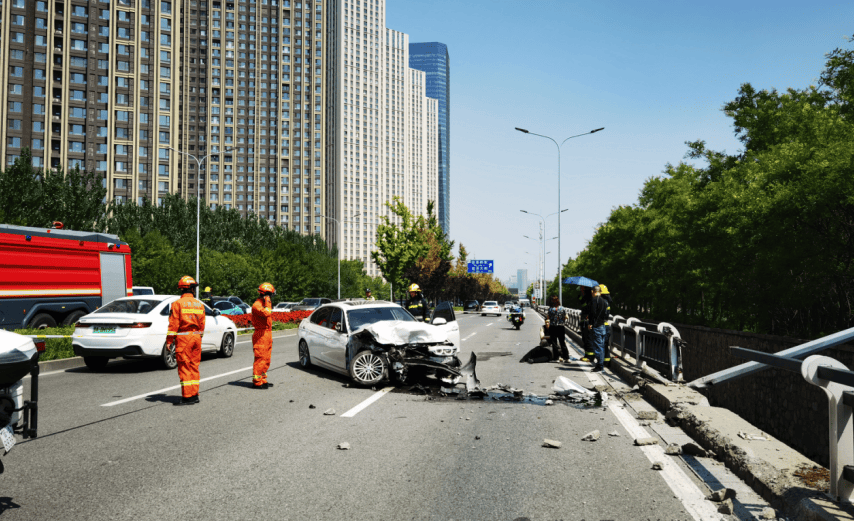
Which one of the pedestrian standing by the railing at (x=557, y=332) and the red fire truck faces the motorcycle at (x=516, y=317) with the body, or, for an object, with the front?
the pedestrian standing by the railing

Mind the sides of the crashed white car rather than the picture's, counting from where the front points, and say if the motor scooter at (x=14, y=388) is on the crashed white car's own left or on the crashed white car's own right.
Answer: on the crashed white car's own right

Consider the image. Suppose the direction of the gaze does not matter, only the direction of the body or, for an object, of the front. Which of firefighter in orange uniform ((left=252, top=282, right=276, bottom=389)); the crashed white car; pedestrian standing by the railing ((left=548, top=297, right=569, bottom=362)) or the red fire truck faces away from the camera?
the pedestrian standing by the railing

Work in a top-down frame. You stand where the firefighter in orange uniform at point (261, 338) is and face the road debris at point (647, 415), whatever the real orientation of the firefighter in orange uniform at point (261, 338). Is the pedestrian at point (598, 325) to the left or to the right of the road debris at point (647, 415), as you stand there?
left

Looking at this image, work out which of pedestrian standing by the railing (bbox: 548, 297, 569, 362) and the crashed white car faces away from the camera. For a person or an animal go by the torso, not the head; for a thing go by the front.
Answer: the pedestrian standing by the railing

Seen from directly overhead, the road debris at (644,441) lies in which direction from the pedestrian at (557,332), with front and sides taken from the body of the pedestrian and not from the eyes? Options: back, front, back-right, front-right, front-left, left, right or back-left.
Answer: back

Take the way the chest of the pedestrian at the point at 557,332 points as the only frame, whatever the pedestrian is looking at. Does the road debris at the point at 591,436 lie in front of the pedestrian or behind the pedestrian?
behind

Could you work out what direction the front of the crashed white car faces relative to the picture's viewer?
facing the viewer and to the right of the viewer

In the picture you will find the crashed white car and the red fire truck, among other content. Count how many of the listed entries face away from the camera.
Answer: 0

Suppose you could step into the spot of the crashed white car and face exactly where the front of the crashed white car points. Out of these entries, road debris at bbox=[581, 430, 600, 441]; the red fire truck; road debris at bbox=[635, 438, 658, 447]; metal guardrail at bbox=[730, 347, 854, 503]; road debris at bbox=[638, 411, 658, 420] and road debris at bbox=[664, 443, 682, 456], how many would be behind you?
1

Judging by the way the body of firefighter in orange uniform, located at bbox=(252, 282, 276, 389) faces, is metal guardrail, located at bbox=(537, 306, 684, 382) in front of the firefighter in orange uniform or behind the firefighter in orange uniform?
in front

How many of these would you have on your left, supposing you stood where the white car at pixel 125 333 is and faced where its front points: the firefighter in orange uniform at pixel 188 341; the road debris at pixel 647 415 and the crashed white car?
0

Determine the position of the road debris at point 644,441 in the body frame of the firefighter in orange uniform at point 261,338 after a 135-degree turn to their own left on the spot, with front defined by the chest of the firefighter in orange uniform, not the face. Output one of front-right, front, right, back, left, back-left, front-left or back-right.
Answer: back

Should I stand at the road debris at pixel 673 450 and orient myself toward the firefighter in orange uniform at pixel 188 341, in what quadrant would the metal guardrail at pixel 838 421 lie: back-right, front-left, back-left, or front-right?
back-left

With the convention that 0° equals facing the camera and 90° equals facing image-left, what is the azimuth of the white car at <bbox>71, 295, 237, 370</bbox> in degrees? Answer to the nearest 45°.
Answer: approximately 225°
